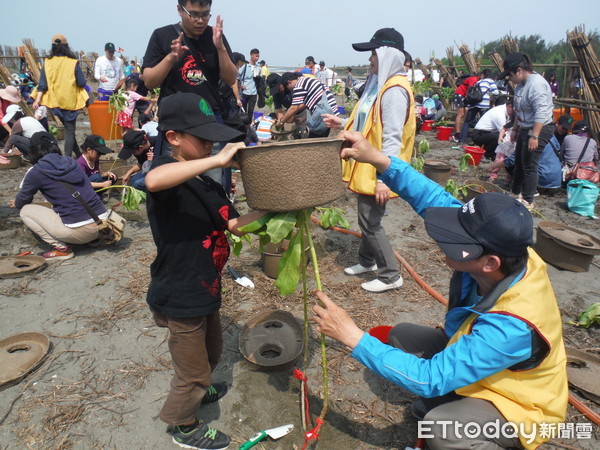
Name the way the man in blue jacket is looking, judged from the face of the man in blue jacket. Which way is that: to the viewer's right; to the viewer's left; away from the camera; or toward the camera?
to the viewer's left

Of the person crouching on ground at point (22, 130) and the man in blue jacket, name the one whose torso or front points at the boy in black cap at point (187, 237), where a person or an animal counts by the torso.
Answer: the man in blue jacket

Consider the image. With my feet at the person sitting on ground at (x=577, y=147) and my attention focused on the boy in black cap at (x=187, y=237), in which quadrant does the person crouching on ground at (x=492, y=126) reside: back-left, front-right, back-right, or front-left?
back-right

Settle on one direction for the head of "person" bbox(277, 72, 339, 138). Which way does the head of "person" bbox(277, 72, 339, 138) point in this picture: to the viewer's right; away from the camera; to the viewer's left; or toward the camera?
to the viewer's left

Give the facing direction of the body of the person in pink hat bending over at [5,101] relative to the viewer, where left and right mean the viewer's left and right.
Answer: facing to the right of the viewer

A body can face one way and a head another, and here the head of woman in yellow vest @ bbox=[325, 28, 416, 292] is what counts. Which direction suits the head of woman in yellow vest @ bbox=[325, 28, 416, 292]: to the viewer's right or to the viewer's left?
to the viewer's left

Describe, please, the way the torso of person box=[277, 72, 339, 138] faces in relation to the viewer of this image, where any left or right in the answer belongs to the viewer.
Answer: facing to the left of the viewer

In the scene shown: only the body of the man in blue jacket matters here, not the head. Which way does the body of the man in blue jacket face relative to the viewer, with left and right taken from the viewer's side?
facing to the left of the viewer
